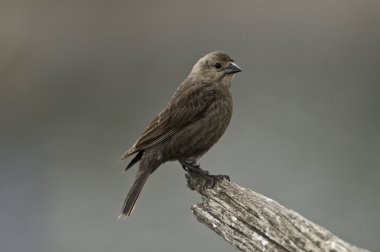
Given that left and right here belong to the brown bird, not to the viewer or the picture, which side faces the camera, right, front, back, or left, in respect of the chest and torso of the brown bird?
right
